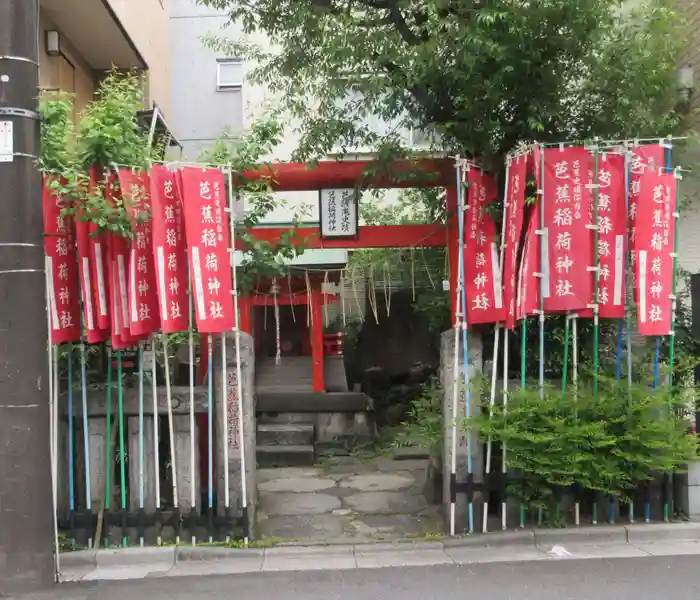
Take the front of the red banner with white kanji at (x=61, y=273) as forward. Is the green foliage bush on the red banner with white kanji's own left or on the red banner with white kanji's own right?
on the red banner with white kanji's own left

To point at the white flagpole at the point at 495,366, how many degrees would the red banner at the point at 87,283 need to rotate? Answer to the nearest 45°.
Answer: approximately 90° to its left

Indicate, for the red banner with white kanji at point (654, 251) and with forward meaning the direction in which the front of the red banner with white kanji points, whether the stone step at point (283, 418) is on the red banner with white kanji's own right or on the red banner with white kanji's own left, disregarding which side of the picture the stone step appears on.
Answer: on the red banner with white kanji's own right

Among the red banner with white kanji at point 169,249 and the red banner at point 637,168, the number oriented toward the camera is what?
2

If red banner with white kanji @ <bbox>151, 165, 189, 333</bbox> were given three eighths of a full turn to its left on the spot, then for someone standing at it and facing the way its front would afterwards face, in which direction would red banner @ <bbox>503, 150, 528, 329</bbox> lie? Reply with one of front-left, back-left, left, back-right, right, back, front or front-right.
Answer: front-right

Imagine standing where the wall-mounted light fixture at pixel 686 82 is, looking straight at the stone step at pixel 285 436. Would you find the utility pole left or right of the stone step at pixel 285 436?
left

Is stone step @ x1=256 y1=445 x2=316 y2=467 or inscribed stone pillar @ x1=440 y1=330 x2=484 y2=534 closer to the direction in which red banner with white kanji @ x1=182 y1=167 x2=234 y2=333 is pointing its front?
the inscribed stone pillar

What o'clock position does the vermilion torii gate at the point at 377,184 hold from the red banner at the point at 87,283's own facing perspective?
The vermilion torii gate is roughly at 9 o'clock from the red banner.

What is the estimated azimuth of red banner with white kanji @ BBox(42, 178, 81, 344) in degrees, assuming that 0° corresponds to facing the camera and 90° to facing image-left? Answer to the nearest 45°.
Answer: approximately 0°
